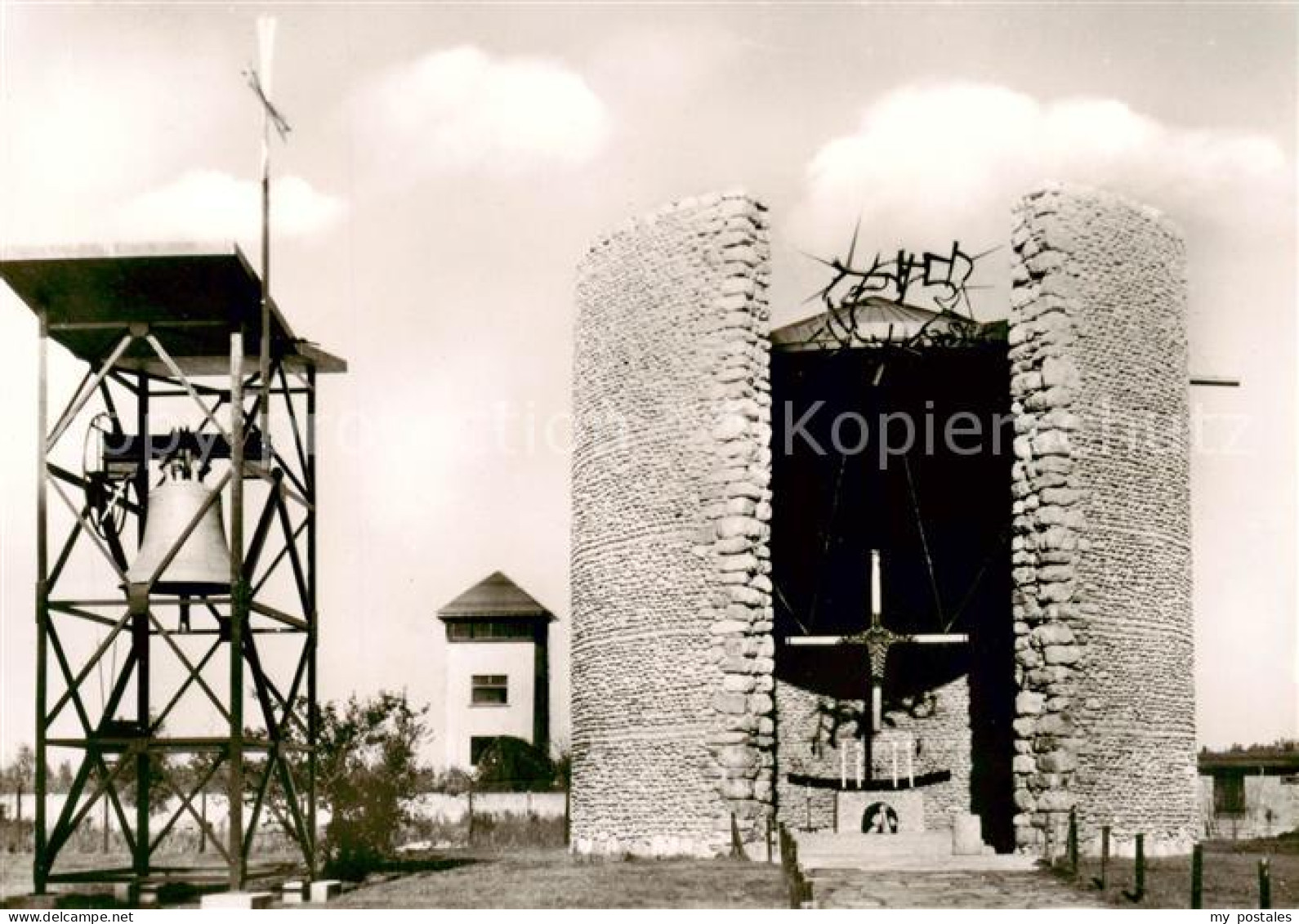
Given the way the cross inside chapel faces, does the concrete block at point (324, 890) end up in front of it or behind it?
in front

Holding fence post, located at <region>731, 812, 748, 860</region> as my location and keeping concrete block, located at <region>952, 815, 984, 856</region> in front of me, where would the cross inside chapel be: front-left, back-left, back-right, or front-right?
front-left

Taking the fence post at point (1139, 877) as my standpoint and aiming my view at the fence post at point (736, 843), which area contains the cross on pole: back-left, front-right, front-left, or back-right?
front-left

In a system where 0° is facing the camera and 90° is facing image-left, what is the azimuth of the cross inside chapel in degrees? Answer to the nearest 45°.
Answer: approximately 0°

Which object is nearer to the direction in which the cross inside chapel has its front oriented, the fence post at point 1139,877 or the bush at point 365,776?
the fence post

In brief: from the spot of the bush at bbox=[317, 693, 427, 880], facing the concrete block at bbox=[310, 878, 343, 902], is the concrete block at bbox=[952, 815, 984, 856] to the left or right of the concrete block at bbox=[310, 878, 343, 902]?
left

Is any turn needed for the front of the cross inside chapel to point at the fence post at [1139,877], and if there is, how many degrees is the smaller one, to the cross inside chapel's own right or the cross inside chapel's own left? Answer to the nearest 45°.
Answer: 0° — it already faces it

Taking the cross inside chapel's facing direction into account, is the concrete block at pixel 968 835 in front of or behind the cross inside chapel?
in front
